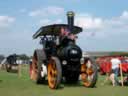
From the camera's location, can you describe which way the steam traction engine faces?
facing the viewer and to the right of the viewer

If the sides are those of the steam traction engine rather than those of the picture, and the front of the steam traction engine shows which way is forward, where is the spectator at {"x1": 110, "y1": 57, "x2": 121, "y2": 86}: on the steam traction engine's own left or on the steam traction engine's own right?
on the steam traction engine's own left
